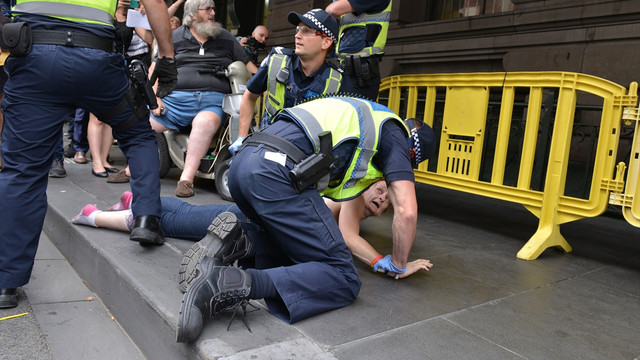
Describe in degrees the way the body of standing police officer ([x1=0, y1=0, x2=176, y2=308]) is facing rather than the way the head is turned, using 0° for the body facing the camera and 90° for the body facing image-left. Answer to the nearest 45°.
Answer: approximately 180°

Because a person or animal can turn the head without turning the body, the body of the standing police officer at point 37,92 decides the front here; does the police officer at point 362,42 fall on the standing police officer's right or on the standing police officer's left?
on the standing police officer's right

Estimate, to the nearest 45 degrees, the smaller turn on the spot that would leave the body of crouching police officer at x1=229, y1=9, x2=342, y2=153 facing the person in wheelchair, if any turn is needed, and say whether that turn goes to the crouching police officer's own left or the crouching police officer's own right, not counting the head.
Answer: approximately 90° to the crouching police officer's own right

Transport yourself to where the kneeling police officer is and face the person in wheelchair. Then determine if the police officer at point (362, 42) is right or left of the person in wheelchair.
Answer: right

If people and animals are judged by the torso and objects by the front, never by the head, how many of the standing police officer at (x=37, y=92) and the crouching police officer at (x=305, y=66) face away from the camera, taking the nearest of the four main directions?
1

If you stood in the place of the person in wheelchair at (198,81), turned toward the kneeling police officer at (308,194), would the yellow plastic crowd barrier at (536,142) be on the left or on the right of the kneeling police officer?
left

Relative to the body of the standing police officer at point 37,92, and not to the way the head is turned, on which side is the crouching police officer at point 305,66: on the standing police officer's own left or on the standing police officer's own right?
on the standing police officer's own right

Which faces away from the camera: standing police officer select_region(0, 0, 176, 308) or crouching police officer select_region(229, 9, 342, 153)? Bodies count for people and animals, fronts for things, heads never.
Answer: standing police officer select_region(0, 0, 176, 308)

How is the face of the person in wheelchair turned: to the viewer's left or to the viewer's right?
to the viewer's right

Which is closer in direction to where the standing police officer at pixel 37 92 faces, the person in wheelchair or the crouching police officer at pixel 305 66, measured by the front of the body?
the person in wheelchair

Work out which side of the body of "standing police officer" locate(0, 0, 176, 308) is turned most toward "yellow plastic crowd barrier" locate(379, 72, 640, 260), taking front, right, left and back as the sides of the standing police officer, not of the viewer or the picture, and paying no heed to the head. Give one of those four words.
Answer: right

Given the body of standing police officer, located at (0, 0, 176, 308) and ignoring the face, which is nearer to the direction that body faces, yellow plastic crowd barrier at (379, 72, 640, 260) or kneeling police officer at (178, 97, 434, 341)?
the yellow plastic crowd barrier
